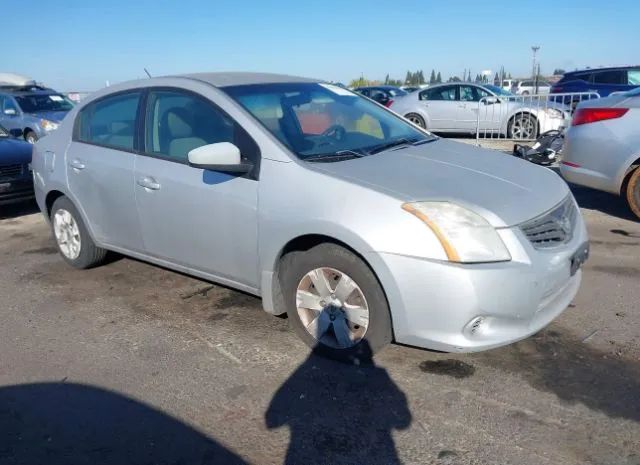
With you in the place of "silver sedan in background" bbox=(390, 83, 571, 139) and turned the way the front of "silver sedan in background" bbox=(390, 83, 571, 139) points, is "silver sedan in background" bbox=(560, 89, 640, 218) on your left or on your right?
on your right

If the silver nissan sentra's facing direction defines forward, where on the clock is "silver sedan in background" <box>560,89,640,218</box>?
The silver sedan in background is roughly at 9 o'clock from the silver nissan sentra.

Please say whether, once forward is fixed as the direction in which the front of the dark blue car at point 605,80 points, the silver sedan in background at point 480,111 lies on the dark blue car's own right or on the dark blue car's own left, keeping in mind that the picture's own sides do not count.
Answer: on the dark blue car's own right

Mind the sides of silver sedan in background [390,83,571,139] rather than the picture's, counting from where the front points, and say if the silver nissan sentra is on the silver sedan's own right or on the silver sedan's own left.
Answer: on the silver sedan's own right

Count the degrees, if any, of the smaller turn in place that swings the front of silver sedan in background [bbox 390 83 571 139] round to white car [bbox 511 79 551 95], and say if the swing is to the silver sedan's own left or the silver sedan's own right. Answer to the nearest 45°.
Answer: approximately 90° to the silver sedan's own left

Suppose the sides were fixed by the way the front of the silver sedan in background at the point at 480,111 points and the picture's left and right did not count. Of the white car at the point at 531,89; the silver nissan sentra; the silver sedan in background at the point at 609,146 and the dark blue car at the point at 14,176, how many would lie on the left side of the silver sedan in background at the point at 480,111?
1

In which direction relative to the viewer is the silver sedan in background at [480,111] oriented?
to the viewer's right

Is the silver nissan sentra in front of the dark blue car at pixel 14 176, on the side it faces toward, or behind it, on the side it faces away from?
in front

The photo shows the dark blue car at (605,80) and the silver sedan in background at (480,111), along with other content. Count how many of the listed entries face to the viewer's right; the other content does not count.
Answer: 2

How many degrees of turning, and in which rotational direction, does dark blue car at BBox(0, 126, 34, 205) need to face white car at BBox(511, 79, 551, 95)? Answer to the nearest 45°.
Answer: approximately 90° to its left

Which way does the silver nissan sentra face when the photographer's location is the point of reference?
facing the viewer and to the right of the viewer
